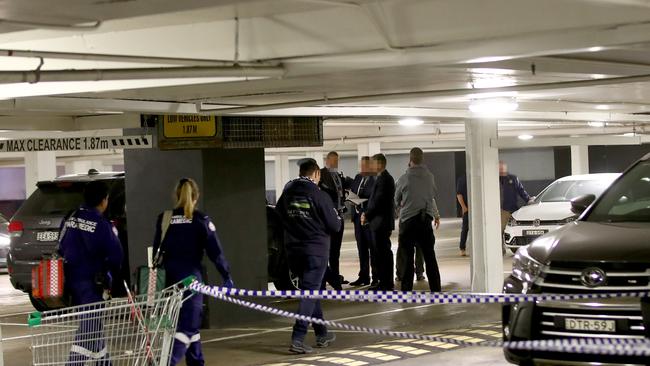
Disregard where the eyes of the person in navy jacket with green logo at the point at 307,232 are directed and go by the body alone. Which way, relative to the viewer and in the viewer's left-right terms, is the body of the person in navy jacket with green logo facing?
facing away from the viewer and to the right of the viewer

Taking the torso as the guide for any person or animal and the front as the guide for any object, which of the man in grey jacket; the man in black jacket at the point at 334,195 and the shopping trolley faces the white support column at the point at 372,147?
the man in grey jacket

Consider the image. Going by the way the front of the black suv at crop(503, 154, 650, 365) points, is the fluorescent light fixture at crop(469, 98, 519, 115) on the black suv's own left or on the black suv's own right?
on the black suv's own right

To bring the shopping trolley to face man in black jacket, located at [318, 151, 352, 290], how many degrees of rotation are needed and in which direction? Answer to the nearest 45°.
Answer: approximately 135° to its right

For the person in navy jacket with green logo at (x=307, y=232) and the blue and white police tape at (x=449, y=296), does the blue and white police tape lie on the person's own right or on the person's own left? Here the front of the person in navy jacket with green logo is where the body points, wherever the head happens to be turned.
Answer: on the person's own right

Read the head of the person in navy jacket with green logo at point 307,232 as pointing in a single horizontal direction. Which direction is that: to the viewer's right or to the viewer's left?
to the viewer's right

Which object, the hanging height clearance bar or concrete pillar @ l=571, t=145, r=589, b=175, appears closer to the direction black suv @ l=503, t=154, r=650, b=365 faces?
the hanging height clearance bar

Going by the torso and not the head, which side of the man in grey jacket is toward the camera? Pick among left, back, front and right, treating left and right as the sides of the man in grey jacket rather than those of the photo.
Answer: back

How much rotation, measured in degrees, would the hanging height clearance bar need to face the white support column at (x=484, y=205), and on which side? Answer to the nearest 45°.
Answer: approximately 90° to its left

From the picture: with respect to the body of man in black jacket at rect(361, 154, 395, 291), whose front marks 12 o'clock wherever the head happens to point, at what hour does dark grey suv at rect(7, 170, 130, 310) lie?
The dark grey suv is roughly at 12 o'clock from the man in black jacket.

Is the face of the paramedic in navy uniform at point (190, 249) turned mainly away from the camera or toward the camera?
away from the camera
